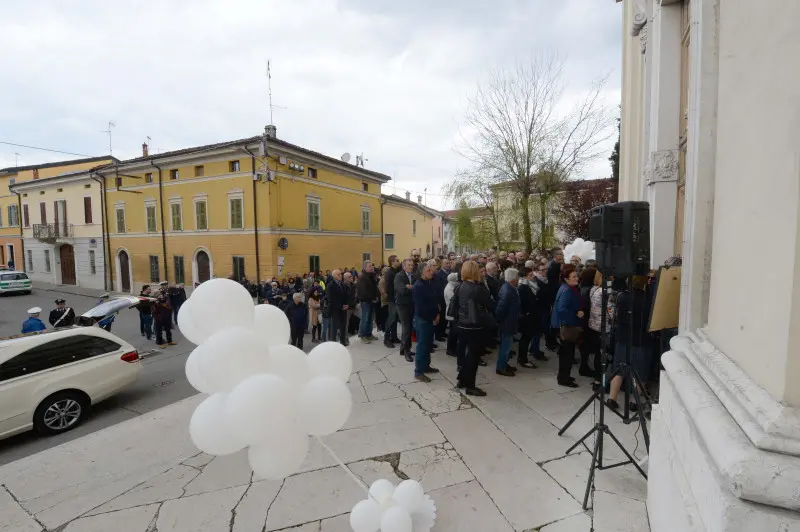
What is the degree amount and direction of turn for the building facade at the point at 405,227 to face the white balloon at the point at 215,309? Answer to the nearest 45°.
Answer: approximately 45° to its right

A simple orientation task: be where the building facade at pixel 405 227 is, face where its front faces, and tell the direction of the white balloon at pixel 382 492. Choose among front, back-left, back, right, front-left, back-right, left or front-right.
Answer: front-right

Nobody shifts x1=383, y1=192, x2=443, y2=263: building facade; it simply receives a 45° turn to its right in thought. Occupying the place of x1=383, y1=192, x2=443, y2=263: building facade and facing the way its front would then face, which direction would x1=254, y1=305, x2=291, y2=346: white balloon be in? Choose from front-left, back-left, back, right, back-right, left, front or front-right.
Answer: front

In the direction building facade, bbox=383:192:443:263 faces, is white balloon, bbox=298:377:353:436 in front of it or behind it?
in front

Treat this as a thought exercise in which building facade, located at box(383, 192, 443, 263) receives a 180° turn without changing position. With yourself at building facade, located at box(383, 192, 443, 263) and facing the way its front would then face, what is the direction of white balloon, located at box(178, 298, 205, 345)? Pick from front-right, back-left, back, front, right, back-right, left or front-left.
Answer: back-left

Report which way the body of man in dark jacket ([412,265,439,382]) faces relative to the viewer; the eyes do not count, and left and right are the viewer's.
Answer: facing to the right of the viewer

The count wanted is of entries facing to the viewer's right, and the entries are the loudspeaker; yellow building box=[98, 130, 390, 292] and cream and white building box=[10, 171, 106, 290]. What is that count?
0

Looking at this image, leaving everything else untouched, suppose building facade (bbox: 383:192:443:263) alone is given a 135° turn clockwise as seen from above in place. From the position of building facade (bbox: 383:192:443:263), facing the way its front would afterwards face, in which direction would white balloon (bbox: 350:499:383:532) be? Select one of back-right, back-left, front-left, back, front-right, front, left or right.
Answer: left

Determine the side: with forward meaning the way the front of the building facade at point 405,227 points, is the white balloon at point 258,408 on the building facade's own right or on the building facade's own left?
on the building facade's own right
